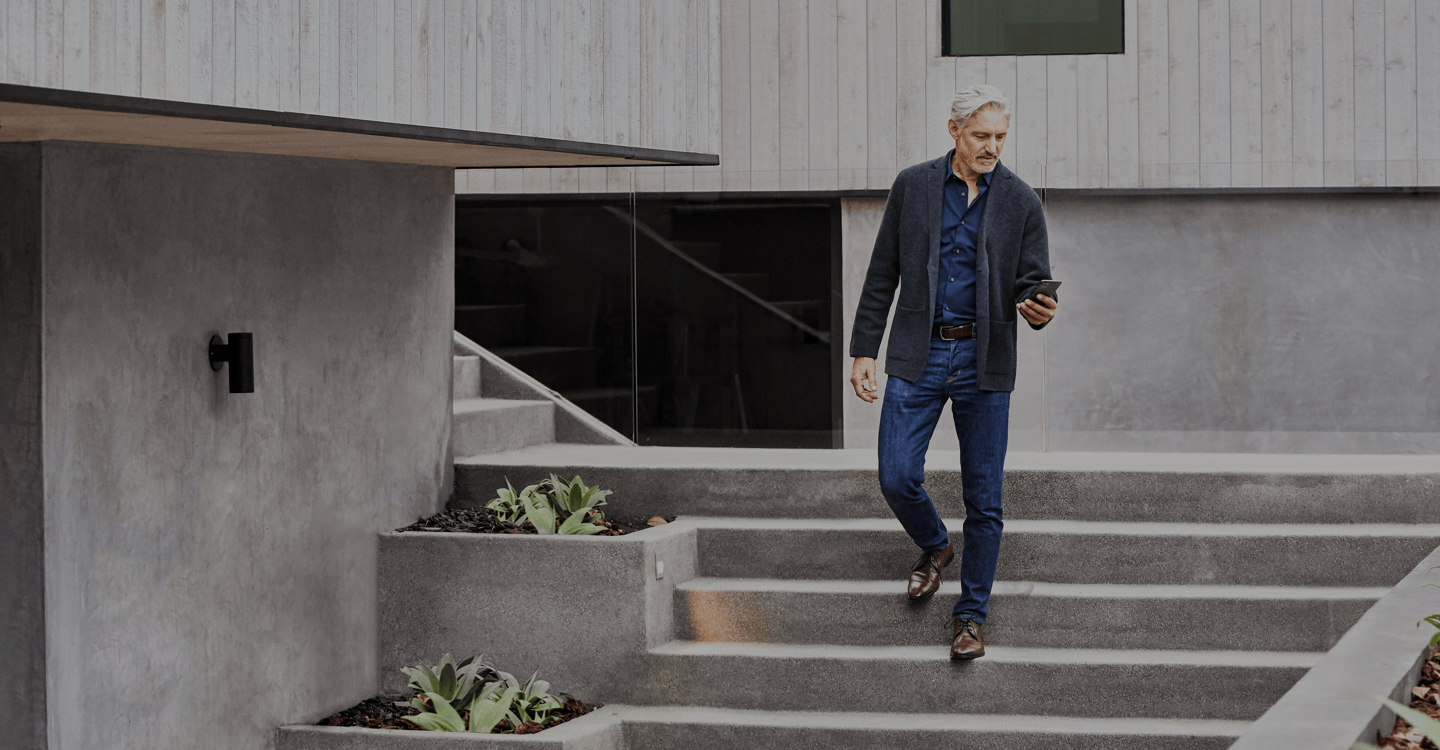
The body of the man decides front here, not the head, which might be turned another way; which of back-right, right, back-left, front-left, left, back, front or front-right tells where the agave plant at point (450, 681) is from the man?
right

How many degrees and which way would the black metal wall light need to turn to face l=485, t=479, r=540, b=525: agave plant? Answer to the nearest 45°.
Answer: approximately 90° to its left

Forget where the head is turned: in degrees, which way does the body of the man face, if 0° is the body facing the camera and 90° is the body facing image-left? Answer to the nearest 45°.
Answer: approximately 0°

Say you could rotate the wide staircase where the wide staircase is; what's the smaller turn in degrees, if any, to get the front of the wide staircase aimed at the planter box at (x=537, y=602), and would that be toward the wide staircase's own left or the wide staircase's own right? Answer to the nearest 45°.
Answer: approximately 90° to the wide staircase's own right

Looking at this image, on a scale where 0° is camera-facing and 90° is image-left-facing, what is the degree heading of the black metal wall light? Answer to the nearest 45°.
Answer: approximately 315°

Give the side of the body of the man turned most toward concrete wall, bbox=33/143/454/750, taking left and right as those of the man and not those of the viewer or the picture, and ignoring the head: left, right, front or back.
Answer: right

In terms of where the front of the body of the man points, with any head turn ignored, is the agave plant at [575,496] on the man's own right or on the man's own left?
on the man's own right

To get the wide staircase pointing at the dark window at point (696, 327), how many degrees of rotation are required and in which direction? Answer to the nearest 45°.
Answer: approximately 135° to its right

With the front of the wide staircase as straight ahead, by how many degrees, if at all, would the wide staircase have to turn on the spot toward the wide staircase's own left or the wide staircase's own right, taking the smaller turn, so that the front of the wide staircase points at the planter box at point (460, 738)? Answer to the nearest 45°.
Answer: approximately 90° to the wide staircase's own right

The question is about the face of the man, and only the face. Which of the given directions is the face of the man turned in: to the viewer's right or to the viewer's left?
to the viewer's right

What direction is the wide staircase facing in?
toward the camera
